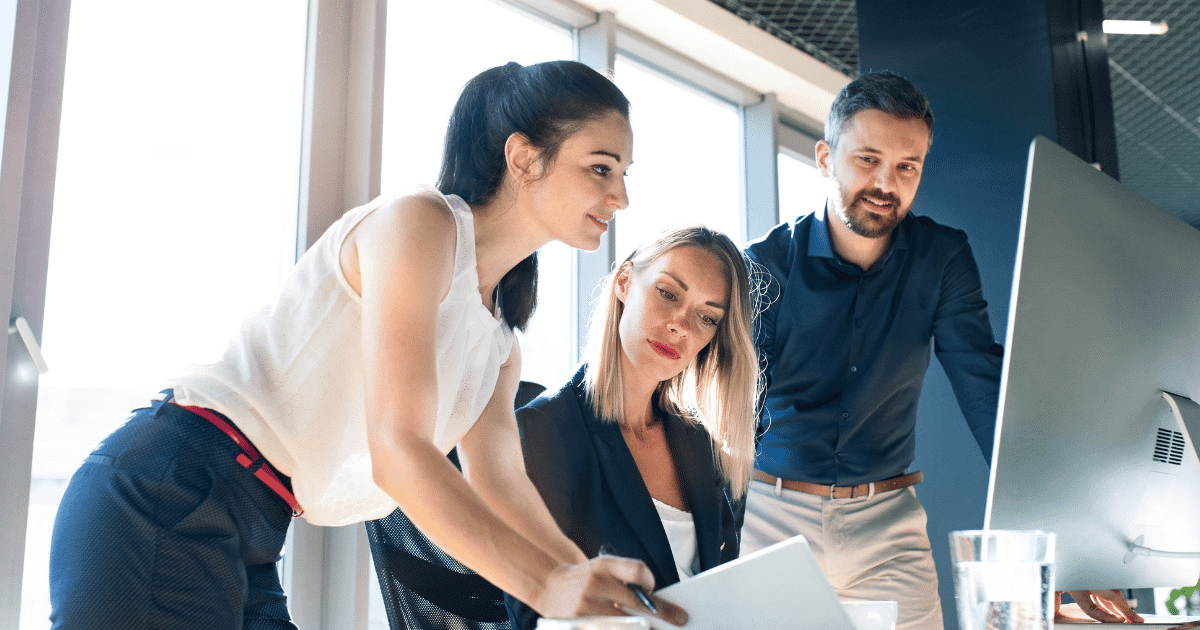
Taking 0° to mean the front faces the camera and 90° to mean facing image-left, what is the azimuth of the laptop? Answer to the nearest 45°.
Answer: approximately 135°

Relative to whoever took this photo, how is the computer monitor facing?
facing away from the viewer and to the left of the viewer

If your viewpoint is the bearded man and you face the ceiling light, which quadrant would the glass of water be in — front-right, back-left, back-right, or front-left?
back-right

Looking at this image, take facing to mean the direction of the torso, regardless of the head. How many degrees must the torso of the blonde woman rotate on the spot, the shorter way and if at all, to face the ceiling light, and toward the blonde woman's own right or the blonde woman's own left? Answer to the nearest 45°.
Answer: approximately 90° to the blonde woman's own left

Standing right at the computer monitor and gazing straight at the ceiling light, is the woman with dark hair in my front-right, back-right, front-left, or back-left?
back-left

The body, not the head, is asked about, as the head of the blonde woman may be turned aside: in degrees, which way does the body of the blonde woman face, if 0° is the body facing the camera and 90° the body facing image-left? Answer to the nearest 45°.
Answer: approximately 315°

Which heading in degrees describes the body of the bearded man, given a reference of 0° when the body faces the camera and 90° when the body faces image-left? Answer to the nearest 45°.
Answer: approximately 0°

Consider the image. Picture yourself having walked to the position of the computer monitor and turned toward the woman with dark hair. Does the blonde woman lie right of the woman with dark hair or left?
right
